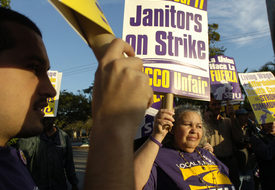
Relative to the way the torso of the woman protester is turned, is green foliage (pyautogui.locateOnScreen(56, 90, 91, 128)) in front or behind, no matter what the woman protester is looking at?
behind

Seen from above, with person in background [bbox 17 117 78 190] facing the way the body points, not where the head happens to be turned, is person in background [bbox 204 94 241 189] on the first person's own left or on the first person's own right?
on the first person's own left

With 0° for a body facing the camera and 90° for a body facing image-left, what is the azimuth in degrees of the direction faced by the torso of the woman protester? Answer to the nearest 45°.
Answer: approximately 315°

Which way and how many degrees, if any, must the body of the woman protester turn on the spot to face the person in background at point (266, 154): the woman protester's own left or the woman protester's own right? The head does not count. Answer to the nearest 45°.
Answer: approximately 90° to the woman protester's own left

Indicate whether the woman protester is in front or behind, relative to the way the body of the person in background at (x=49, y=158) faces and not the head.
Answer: in front
